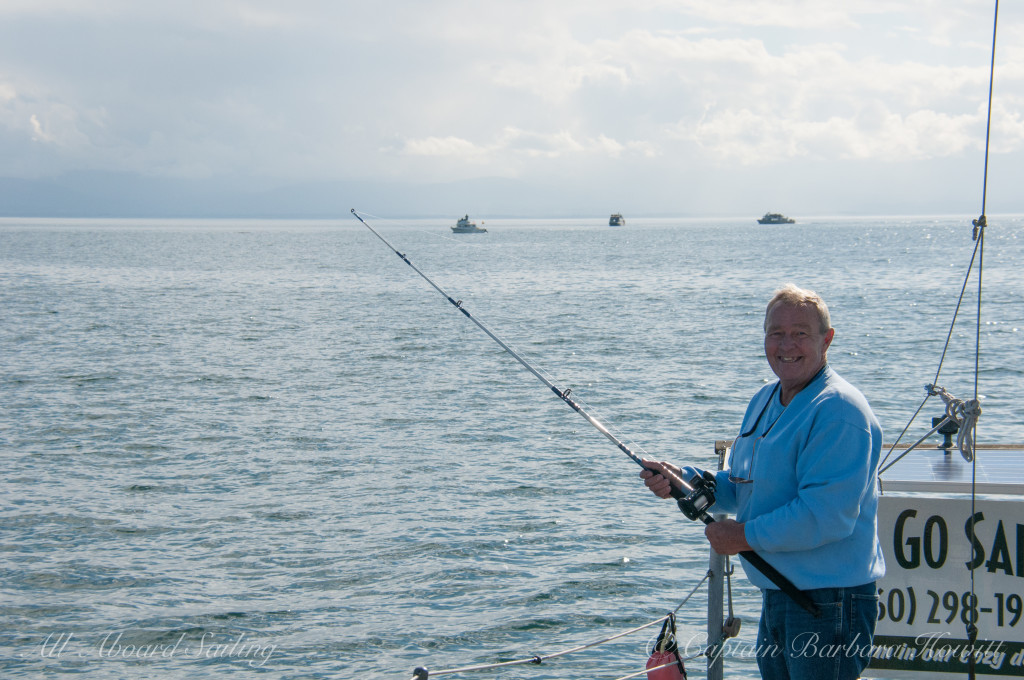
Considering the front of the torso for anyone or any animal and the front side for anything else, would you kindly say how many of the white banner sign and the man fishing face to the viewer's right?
0

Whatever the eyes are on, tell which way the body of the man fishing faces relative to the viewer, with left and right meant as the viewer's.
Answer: facing the viewer and to the left of the viewer

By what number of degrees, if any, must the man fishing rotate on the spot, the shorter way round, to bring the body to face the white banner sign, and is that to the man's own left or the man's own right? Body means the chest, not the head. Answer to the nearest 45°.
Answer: approximately 180°

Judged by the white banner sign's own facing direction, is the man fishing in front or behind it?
in front

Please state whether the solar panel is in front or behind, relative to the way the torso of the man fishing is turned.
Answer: behind

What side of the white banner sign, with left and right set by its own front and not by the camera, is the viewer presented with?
front
